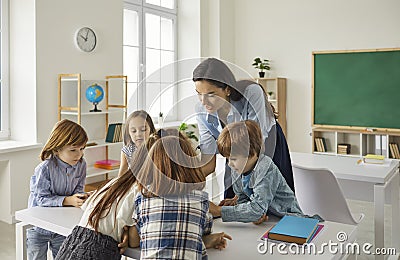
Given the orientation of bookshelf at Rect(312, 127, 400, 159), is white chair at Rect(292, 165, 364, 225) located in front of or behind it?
in front

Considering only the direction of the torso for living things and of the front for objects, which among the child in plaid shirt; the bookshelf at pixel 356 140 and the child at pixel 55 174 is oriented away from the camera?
the child in plaid shirt

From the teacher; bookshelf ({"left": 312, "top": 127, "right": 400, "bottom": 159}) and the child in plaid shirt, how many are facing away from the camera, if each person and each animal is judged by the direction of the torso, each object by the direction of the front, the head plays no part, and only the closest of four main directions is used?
1

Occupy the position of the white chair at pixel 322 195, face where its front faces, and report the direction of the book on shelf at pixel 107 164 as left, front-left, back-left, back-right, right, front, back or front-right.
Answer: left

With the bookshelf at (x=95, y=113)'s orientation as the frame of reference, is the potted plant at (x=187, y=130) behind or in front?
in front

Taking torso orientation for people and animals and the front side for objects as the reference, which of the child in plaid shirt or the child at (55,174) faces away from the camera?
the child in plaid shirt

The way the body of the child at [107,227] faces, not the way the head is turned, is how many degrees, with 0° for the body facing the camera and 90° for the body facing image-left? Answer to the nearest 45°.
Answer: approximately 225°

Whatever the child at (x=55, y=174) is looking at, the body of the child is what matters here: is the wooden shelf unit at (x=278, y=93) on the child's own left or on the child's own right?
on the child's own left

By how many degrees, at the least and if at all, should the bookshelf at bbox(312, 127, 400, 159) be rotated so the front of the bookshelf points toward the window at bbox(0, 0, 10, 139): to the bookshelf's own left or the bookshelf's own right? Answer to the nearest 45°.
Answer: approximately 45° to the bookshelf's own right

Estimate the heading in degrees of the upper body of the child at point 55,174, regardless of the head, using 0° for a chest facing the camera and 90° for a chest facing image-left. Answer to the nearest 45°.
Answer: approximately 315°

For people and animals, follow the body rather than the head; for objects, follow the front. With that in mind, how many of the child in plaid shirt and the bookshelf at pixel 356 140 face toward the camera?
1
